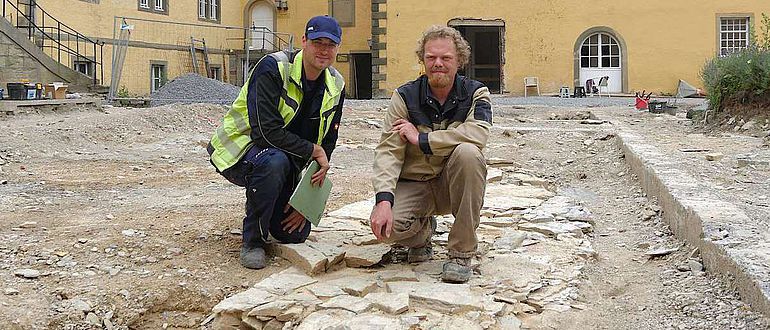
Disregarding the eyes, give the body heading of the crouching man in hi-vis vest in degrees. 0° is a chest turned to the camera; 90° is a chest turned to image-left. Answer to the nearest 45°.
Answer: approximately 315°

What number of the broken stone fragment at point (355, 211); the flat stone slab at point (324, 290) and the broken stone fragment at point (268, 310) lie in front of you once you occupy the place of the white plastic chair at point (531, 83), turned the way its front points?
3

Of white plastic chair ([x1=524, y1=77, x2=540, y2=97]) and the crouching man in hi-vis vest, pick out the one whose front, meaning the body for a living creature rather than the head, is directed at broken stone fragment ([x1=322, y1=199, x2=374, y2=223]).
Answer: the white plastic chair

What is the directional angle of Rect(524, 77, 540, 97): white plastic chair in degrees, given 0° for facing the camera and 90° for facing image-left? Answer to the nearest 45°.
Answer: approximately 0°

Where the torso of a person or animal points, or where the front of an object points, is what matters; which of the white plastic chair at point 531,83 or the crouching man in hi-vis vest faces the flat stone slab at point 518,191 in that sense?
the white plastic chair

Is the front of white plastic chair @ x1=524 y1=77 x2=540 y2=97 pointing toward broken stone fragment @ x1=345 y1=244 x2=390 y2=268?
yes

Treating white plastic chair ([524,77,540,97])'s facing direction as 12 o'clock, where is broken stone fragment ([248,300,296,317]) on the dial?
The broken stone fragment is roughly at 12 o'clock from the white plastic chair.
